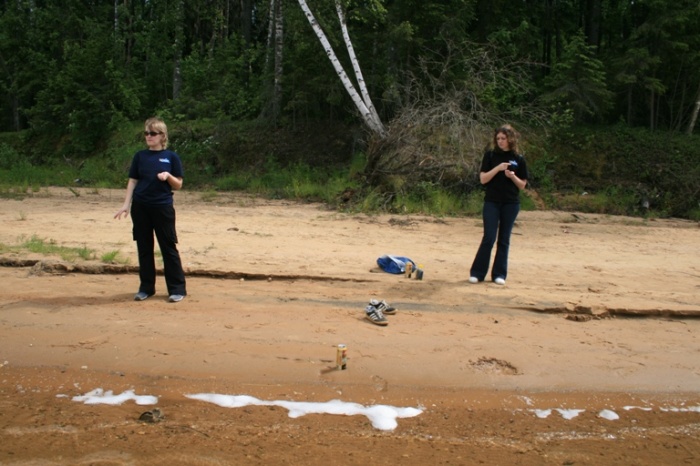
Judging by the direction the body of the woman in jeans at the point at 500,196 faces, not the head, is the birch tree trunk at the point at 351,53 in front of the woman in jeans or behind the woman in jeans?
behind

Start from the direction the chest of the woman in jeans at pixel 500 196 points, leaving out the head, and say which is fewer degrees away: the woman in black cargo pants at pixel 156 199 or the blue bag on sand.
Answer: the woman in black cargo pants

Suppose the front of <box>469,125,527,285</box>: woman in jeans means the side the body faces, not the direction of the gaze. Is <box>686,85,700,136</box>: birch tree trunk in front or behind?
behind

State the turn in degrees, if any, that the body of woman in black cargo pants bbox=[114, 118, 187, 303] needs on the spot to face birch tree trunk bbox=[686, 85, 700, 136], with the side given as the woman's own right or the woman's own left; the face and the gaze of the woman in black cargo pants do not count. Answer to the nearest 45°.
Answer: approximately 135° to the woman's own left

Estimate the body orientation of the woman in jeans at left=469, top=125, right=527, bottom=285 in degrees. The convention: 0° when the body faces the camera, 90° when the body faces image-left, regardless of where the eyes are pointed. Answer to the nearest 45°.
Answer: approximately 0°

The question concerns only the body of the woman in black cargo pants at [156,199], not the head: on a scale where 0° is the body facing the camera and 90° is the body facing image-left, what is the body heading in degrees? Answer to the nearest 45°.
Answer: approximately 0°

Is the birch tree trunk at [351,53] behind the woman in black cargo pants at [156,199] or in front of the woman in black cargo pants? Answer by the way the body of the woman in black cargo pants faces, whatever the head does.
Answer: behind

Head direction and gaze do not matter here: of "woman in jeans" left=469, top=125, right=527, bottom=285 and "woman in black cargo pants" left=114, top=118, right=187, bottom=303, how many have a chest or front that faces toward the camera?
2

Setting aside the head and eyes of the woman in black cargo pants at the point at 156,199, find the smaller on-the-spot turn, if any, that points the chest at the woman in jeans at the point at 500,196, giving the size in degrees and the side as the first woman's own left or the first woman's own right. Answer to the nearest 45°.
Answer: approximately 90° to the first woman's own left

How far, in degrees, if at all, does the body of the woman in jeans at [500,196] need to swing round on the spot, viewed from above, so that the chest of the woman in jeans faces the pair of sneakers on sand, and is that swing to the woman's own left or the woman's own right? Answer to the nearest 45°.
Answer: approximately 45° to the woman's own right

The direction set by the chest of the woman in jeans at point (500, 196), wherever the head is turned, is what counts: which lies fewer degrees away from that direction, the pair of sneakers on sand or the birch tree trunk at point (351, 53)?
the pair of sneakers on sand

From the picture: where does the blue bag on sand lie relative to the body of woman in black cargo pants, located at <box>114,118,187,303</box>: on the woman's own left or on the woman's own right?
on the woman's own left

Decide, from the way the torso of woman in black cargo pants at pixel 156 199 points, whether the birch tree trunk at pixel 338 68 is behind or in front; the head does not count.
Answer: behind

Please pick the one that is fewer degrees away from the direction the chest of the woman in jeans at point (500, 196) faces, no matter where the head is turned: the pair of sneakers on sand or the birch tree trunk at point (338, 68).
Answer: the pair of sneakers on sand
